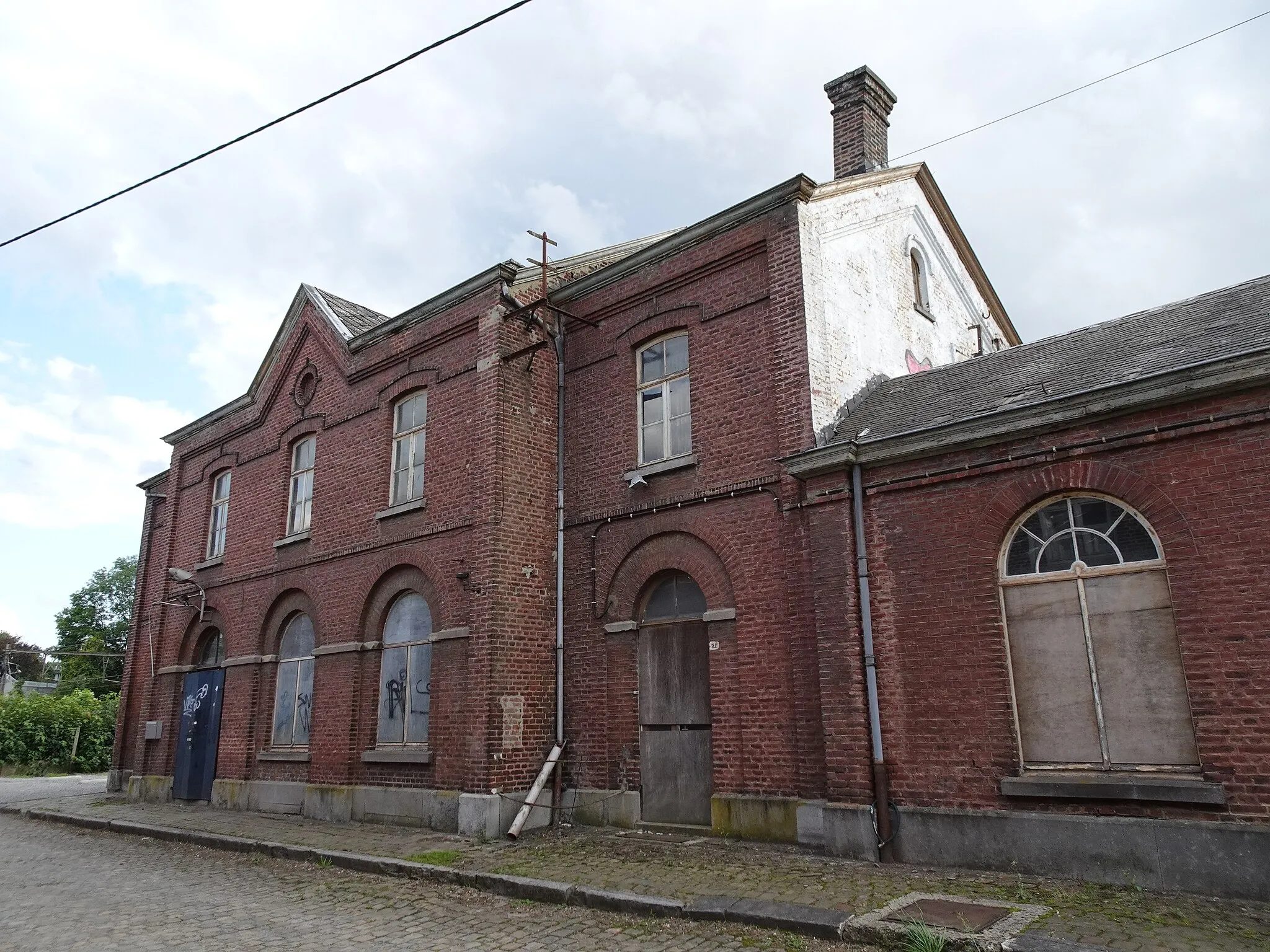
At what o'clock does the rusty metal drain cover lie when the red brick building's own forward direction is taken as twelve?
The rusty metal drain cover is roughly at 10 o'clock from the red brick building.

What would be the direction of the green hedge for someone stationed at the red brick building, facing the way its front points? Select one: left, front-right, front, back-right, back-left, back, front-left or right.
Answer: right

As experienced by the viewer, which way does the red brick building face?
facing the viewer and to the left of the viewer
